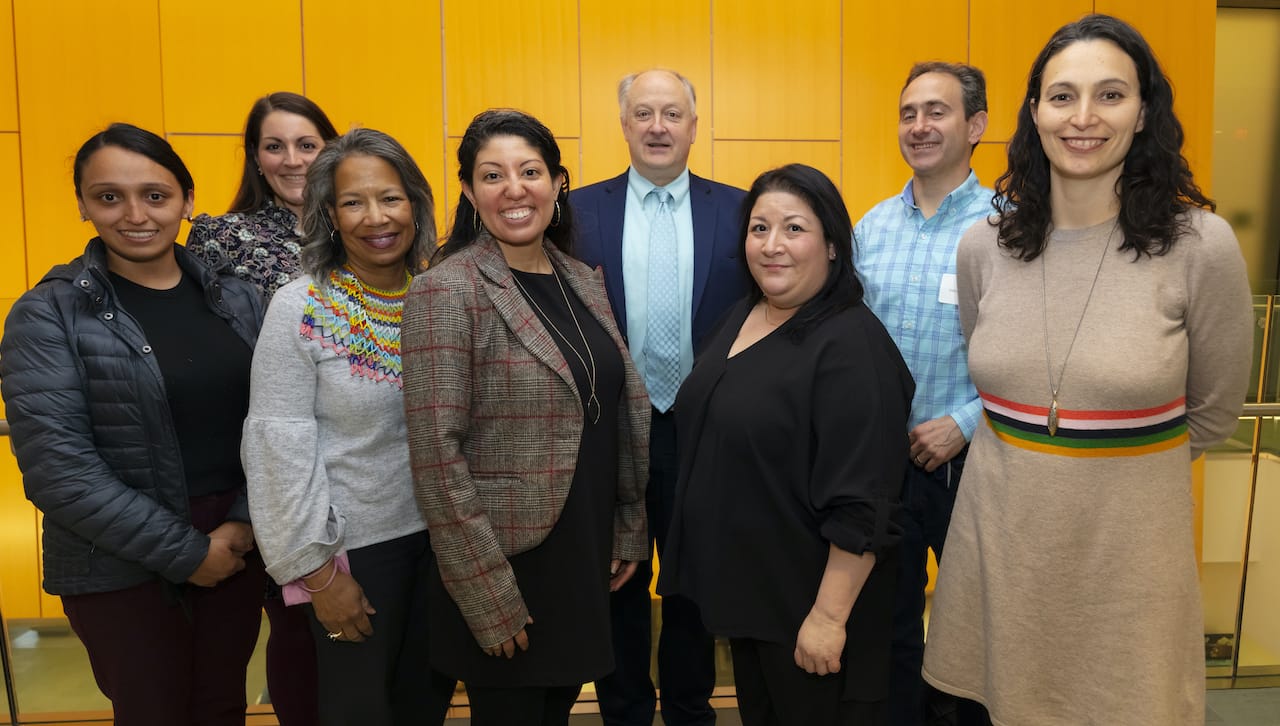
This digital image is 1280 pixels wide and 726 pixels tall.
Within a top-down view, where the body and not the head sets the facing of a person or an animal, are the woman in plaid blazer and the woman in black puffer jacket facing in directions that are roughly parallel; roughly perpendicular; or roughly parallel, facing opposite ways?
roughly parallel

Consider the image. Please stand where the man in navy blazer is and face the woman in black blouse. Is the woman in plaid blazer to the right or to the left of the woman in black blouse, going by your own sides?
right

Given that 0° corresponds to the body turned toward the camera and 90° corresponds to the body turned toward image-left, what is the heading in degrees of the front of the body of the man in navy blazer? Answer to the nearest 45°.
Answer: approximately 0°

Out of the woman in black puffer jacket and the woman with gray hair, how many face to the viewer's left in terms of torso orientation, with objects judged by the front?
0

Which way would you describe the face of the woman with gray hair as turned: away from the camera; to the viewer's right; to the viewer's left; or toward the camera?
toward the camera

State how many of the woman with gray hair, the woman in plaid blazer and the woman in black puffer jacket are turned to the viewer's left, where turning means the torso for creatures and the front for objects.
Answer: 0

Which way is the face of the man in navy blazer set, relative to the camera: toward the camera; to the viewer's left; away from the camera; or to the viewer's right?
toward the camera

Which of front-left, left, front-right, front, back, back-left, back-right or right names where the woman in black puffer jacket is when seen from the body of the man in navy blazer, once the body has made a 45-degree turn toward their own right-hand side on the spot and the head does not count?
front

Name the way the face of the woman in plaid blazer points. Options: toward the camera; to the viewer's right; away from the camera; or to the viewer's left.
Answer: toward the camera

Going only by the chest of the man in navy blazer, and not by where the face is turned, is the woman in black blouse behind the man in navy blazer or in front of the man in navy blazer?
in front

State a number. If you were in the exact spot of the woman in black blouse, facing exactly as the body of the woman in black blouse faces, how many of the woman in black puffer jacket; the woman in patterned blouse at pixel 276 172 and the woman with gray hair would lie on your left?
0

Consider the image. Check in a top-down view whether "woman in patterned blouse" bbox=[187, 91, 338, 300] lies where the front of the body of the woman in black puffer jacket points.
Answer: no

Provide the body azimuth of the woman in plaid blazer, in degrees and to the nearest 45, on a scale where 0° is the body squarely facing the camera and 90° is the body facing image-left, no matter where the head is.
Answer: approximately 315°

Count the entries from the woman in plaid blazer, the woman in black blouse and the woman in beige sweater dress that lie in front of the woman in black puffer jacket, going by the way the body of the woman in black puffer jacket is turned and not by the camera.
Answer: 3

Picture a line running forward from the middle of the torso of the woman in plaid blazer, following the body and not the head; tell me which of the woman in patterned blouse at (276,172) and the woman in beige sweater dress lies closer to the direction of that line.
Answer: the woman in beige sweater dress

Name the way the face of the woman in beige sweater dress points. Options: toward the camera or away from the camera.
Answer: toward the camera

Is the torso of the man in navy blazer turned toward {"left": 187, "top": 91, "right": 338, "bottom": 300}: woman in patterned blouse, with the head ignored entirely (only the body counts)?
no

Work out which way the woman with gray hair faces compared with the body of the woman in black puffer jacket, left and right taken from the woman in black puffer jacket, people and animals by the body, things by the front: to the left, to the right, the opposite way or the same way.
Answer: the same way
